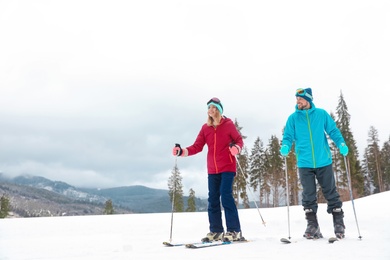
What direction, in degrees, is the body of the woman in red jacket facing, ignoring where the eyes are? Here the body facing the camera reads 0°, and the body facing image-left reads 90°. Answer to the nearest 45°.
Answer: approximately 45°

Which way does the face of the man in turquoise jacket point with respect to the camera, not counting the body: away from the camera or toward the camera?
toward the camera

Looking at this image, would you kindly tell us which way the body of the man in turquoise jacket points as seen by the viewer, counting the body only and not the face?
toward the camera

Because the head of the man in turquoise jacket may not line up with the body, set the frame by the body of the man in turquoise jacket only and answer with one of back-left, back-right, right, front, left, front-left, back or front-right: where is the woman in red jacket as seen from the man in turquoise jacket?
right

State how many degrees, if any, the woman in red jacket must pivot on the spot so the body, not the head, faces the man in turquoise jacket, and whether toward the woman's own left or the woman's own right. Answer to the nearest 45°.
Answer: approximately 135° to the woman's own left

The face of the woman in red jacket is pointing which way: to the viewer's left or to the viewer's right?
to the viewer's left

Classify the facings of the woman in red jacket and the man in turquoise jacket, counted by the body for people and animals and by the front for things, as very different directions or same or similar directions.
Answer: same or similar directions

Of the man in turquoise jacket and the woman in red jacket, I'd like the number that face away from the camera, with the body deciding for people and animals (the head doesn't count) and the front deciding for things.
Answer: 0
